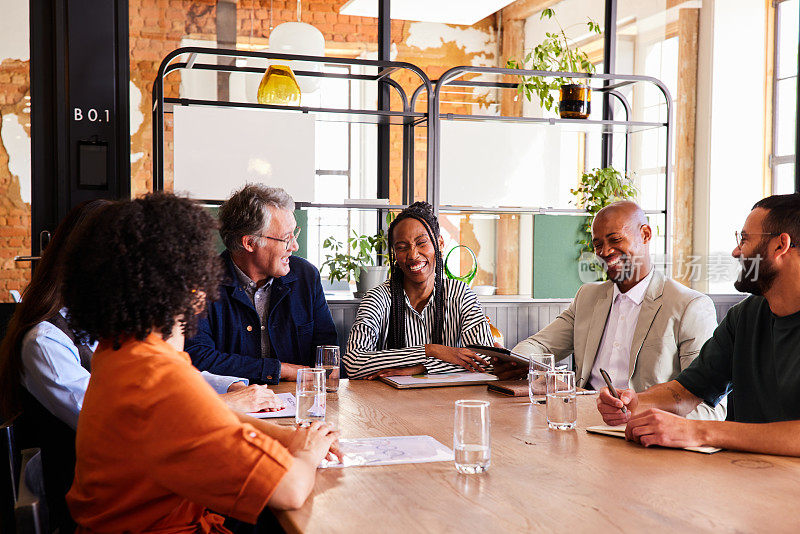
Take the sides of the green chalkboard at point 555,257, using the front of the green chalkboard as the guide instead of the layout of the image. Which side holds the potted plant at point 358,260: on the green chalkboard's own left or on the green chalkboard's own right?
on the green chalkboard's own right

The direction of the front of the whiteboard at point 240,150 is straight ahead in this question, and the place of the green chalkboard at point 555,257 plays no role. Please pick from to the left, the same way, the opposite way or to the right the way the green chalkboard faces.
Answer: the same way

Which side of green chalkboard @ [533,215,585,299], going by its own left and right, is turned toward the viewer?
front

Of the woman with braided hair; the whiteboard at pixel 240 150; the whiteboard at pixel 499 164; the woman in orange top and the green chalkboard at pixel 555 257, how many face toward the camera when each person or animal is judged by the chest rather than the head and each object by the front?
4

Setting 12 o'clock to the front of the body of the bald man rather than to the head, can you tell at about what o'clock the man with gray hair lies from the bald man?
The man with gray hair is roughly at 1 o'clock from the bald man.

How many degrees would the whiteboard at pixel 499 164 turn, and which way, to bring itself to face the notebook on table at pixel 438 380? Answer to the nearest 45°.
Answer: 0° — it already faces it

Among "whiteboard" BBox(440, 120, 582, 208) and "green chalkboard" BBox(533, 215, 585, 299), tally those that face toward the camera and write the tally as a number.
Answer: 2

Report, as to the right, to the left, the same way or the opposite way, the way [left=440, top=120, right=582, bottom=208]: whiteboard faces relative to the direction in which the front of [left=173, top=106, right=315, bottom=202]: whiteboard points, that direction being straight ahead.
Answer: the same way

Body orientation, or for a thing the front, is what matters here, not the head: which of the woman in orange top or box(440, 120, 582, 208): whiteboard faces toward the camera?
the whiteboard

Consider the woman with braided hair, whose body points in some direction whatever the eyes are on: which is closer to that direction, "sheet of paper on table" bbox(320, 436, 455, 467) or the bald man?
the sheet of paper on table

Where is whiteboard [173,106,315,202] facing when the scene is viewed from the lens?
facing the viewer

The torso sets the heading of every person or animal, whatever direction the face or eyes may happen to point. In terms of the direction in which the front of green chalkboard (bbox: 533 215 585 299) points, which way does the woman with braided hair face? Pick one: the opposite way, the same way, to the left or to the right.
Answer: the same way

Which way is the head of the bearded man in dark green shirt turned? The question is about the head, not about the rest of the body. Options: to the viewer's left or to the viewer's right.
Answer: to the viewer's left

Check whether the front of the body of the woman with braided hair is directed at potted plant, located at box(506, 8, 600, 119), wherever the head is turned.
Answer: no

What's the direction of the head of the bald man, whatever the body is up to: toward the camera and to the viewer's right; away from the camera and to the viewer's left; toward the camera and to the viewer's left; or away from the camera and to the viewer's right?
toward the camera and to the viewer's left

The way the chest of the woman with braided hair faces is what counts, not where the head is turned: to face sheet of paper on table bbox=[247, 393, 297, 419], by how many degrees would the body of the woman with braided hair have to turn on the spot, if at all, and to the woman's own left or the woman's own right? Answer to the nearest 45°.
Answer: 0° — they already face it

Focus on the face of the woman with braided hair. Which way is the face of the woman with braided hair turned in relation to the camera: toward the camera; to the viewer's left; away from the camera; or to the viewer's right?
toward the camera

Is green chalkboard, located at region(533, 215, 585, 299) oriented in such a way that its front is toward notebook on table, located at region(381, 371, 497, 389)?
yes

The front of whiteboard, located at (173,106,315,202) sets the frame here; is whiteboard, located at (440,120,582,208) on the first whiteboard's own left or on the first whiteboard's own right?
on the first whiteboard's own left

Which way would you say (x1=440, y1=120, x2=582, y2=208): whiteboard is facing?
toward the camera

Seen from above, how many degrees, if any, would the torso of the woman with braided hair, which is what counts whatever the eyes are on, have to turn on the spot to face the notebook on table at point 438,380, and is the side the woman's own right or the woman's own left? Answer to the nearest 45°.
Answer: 0° — they already face it

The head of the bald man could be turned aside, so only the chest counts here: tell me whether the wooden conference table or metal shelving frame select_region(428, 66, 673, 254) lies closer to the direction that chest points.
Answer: the wooden conference table

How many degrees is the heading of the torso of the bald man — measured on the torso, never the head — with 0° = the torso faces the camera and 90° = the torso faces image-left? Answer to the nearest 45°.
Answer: approximately 45°
